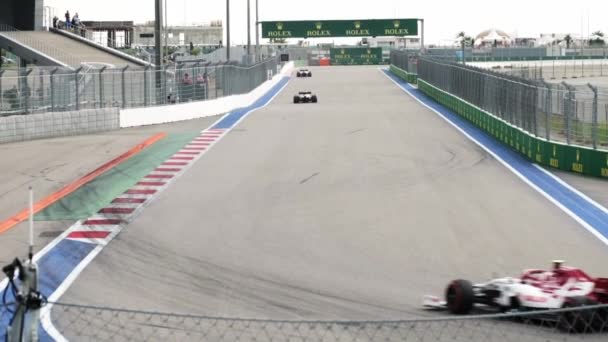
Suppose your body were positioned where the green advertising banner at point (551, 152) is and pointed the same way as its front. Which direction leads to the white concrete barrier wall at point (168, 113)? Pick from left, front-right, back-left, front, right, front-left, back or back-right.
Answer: right

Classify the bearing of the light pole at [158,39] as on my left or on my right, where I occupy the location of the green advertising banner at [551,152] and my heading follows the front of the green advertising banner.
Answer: on my right

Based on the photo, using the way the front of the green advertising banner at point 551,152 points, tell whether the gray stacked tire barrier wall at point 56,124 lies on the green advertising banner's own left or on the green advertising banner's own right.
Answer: on the green advertising banner's own right

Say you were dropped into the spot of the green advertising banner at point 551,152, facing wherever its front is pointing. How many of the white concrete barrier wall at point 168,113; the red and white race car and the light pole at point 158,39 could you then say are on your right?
2

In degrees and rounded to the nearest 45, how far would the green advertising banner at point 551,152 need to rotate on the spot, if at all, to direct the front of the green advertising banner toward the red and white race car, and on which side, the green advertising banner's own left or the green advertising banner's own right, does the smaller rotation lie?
approximately 45° to the green advertising banner's own left

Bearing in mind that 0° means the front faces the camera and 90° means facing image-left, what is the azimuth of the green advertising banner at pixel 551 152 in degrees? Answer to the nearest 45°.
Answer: approximately 45°
